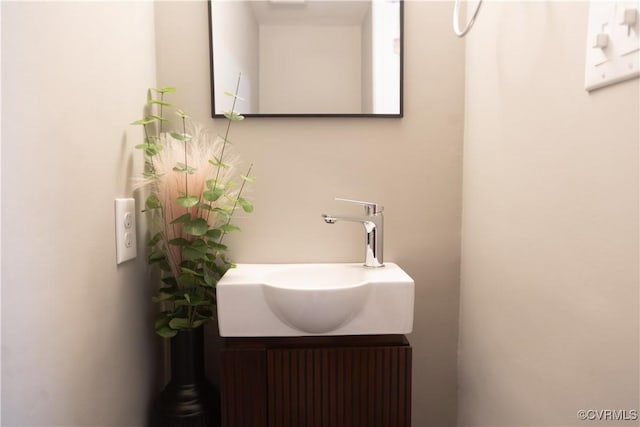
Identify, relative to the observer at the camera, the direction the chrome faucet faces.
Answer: facing to the left of the viewer

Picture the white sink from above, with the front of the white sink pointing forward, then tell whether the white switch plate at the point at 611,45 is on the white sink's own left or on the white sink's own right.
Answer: on the white sink's own left

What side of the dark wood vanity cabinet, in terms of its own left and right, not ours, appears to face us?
front

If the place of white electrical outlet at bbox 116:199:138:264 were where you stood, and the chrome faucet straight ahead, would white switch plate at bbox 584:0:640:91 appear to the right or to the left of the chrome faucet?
right

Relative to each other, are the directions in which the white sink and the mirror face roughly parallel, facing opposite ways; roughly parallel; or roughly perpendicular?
roughly parallel

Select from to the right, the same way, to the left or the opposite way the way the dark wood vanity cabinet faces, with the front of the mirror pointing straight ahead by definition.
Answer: the same way

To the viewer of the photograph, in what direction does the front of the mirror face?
facing the viewer

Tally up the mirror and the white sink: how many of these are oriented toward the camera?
2

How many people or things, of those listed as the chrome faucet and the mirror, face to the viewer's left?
1
